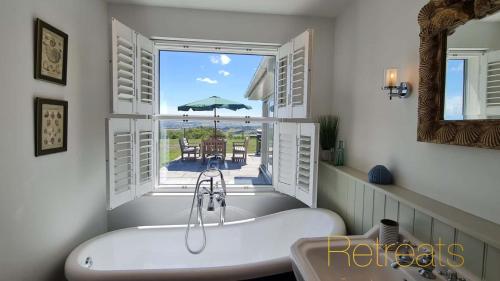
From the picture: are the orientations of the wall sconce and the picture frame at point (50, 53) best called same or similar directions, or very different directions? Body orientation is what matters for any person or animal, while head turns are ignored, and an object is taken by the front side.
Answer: very different directions

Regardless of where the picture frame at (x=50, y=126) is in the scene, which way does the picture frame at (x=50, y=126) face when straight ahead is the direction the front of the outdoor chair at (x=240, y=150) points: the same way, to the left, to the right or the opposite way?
the opposite way

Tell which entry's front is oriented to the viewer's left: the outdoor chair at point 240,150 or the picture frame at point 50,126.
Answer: the outdoor chair

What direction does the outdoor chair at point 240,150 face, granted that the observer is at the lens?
facing to the left of the viewer

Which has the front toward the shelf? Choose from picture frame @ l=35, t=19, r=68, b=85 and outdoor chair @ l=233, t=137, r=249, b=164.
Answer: the picture frame

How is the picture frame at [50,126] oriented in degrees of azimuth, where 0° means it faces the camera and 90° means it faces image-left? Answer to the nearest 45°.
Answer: approximately 315°

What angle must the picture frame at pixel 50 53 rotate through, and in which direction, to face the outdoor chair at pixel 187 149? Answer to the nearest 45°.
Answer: approximately 90° to its left

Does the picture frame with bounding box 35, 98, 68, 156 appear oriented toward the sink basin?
yes

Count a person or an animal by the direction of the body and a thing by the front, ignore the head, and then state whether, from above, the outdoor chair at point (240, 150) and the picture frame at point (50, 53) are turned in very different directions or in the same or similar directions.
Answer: very different directions

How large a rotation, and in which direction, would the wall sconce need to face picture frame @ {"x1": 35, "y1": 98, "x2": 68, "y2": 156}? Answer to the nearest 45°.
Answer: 0° — it already faces it

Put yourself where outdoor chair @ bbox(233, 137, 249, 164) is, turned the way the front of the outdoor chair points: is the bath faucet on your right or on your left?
on your left

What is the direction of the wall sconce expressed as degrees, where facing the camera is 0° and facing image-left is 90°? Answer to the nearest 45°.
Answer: approximately 45°

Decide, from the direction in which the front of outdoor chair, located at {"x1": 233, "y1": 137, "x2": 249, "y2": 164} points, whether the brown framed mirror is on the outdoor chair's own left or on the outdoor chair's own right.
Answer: on the outdoor chair's own left
